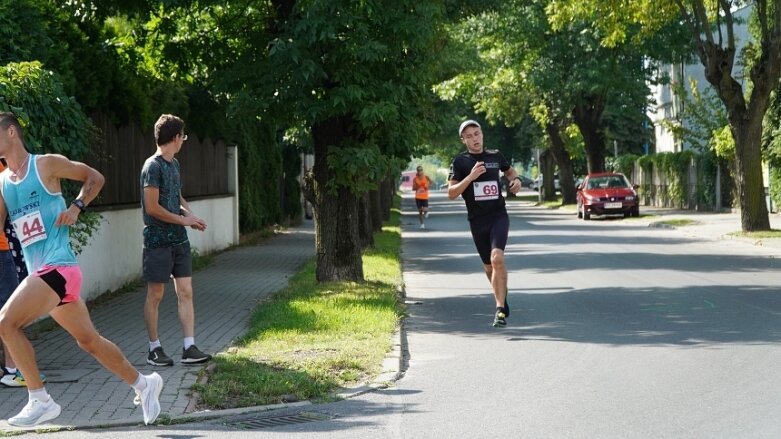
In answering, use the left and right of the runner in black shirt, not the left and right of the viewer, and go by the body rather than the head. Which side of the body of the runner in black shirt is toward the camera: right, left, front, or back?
front

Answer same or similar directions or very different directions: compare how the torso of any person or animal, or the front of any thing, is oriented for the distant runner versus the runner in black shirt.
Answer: same or similar directions

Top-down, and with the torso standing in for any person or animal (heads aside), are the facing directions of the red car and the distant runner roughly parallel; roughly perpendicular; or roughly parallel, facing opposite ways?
roughly parallel

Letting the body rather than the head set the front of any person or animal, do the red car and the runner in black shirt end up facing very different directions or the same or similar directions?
same or similar directions

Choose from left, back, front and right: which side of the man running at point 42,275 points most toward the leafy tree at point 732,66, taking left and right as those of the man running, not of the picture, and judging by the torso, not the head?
back

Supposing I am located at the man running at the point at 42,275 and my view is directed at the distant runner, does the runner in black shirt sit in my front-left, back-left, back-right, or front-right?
front-right

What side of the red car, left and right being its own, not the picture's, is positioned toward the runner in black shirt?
front

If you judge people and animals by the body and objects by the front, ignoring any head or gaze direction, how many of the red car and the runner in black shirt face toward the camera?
2

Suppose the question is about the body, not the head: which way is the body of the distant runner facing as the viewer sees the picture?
toward the camera

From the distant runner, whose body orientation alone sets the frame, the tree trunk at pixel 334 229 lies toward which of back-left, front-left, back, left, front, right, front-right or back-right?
front
